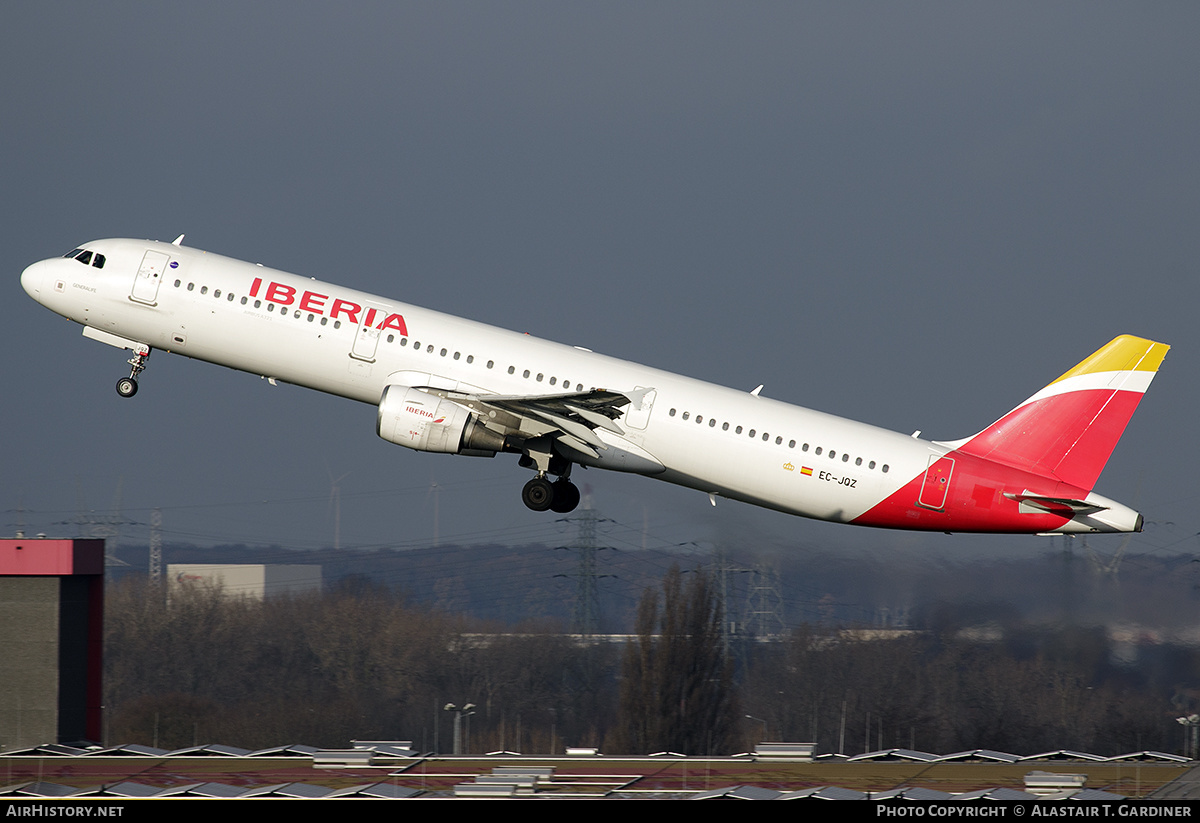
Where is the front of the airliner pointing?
to the viewer's left

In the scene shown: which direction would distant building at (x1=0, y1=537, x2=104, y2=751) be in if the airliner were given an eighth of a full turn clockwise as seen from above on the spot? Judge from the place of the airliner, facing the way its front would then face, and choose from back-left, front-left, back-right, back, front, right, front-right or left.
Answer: front
